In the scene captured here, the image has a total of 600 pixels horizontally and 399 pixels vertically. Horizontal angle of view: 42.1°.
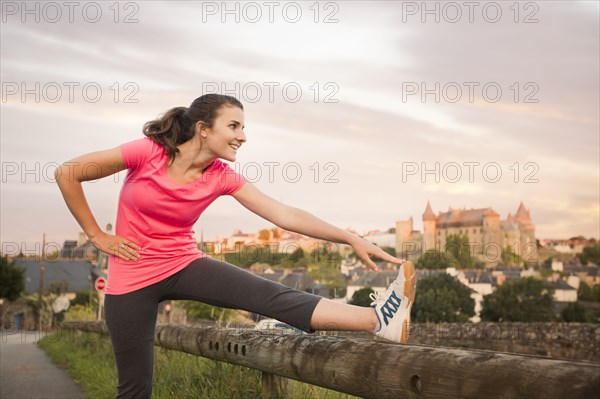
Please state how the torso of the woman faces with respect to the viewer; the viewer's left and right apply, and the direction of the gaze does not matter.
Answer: facing the viewer and to the right of the viewer

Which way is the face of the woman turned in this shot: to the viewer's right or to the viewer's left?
to the viewer's right
